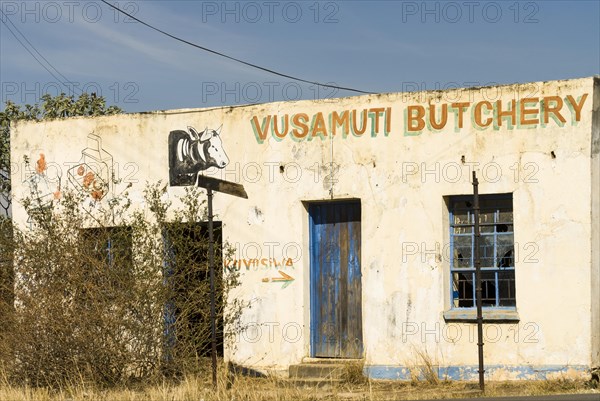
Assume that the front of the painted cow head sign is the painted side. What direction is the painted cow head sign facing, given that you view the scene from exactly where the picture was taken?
facing the viewer

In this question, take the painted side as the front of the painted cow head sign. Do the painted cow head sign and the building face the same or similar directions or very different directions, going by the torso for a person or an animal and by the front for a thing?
same or similar directions

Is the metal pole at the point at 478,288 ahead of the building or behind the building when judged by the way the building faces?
ahead

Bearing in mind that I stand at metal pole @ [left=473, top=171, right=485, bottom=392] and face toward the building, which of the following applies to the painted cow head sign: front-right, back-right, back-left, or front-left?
front-left

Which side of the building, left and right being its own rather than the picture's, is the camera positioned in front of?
front
